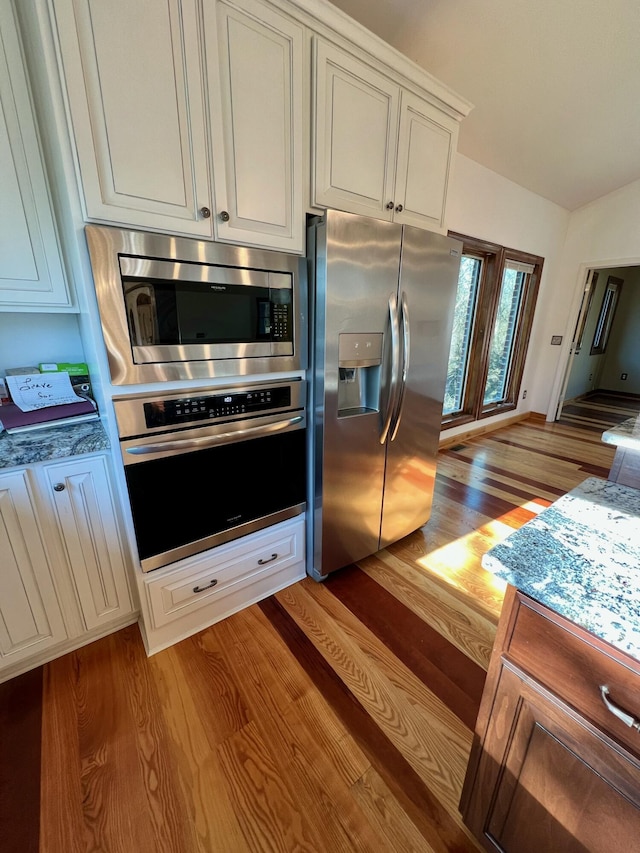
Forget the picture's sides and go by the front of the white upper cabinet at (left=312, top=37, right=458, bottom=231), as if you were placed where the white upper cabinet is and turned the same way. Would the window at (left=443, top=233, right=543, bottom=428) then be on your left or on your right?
on your left

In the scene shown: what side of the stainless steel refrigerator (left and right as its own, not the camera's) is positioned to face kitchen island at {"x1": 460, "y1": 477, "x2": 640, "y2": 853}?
front

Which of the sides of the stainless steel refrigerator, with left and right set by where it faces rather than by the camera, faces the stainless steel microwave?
right

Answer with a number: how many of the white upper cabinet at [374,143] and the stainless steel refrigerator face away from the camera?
0

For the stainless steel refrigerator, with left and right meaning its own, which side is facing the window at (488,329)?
left

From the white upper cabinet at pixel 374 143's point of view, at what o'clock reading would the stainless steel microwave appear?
The stainless steel microwave is roughly at 3 o'clock from the white upper cabinet.

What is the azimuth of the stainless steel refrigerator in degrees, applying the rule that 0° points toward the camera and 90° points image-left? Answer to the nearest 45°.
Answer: approximately 315°

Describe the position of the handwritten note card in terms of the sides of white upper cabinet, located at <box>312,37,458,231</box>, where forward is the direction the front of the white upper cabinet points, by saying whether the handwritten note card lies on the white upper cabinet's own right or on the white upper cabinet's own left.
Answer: on the white upper cabinet's own right

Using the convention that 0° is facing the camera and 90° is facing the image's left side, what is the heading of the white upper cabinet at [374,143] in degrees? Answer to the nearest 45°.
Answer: approximately 315°

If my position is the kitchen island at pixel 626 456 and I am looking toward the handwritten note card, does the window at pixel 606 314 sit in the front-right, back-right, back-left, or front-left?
back-right

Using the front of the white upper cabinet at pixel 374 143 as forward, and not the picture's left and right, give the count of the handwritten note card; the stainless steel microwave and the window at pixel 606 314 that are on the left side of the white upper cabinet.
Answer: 1

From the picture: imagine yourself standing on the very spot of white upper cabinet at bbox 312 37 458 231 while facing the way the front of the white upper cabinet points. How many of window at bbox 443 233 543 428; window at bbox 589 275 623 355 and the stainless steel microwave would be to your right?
1
